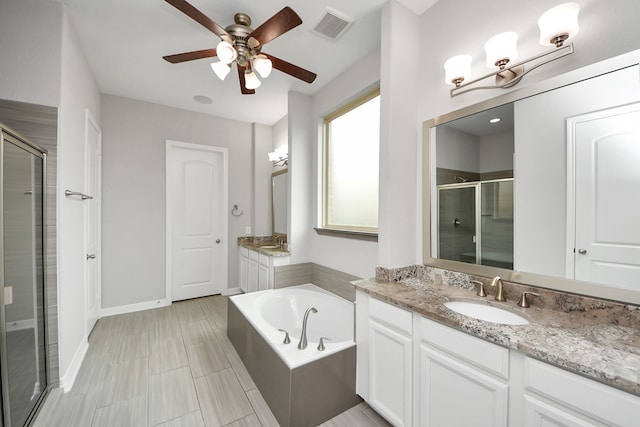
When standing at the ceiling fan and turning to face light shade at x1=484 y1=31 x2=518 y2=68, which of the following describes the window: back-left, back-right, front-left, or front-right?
front-left

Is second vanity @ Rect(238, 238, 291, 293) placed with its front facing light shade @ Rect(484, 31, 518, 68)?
no

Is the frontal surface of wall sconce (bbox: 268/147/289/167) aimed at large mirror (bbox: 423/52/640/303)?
no

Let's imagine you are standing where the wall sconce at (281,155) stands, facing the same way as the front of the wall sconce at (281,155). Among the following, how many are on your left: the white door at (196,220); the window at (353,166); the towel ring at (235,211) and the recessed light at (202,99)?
1

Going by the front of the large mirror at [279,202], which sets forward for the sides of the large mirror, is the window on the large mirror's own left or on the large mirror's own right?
on the large mirror's own left

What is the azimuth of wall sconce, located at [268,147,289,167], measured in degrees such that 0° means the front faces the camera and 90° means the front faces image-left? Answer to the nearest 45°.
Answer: approximately 45°

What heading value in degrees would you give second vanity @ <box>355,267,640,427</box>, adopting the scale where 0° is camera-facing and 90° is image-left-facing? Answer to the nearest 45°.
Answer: approximately 45°

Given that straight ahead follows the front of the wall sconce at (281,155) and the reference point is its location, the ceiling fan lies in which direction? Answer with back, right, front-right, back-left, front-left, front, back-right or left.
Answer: front-left

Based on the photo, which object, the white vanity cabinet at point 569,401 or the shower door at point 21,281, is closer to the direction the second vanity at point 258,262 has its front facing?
the shower door

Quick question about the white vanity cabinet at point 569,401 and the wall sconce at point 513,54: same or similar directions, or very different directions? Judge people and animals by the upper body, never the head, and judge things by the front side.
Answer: same or similar directions

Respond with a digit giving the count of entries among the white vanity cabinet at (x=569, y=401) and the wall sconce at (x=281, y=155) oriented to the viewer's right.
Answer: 0

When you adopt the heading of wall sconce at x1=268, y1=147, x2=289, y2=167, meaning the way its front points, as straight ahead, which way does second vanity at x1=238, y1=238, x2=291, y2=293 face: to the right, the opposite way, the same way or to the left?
the same way

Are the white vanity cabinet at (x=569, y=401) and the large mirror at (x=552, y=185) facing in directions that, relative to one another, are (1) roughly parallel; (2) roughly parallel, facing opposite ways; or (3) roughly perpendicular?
roughly parallel
